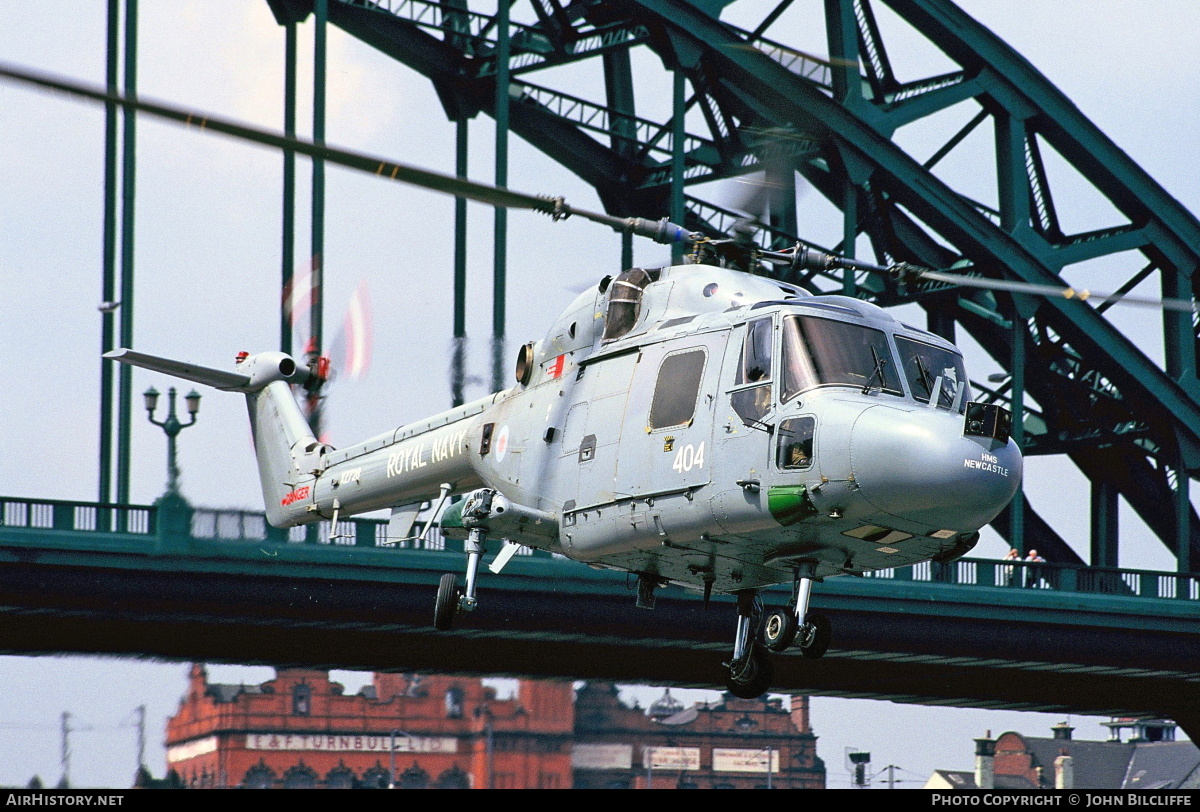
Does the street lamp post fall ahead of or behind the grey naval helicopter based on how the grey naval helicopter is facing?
behind

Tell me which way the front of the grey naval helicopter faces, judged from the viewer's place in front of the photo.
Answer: facing the viewer and to the right of the viewer
